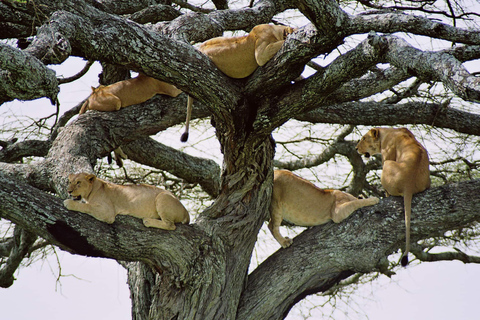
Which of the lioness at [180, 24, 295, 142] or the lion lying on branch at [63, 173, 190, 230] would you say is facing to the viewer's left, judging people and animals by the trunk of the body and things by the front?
the lion lying on branch

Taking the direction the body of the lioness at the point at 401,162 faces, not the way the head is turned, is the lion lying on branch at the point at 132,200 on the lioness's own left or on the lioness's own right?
on the lioness's own left

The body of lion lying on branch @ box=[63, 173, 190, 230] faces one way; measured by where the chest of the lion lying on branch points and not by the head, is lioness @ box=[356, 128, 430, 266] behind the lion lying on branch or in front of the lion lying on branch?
behind

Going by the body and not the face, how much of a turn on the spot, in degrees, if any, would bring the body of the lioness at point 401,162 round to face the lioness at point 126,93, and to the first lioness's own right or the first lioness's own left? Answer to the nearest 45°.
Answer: approximately 45° to the first lioness's own left

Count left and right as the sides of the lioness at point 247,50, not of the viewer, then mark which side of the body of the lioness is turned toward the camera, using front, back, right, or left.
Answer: right

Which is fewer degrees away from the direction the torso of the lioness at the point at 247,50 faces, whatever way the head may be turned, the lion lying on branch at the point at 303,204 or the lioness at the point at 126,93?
the lion lying on branch

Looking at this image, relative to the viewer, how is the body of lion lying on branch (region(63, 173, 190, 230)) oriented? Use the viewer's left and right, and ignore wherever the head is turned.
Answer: facing to the left of the viewer
